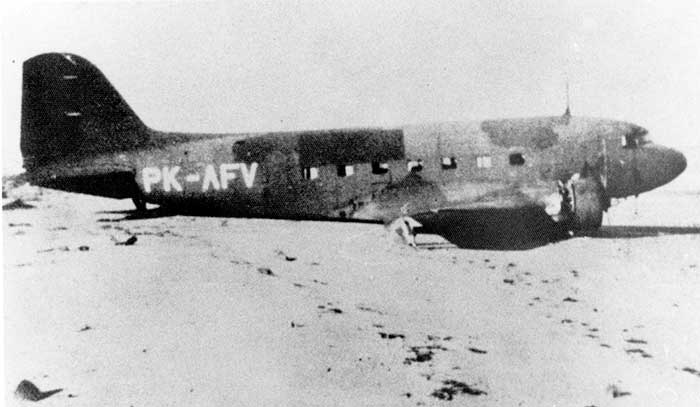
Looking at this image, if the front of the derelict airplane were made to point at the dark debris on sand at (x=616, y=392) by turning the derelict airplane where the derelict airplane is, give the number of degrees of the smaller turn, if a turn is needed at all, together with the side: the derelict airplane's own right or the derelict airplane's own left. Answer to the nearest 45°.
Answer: approximately 90° to the derelict airplane's own right

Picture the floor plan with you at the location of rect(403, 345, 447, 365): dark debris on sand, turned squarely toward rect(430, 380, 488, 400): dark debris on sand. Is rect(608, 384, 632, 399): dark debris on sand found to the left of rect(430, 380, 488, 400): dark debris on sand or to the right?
left

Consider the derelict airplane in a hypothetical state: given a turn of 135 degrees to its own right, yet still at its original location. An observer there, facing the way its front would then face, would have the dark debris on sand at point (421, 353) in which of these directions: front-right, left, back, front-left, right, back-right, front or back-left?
front-left

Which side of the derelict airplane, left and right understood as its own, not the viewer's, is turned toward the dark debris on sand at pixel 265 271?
right

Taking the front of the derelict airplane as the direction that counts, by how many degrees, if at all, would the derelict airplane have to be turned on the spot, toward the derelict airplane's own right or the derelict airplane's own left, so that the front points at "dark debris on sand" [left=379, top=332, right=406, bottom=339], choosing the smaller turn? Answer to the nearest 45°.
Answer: approximately 90° to the derelict airplane's own right

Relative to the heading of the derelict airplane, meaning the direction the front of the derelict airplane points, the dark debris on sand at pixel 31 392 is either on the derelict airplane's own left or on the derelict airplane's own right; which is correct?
on the derelict airplane's own right

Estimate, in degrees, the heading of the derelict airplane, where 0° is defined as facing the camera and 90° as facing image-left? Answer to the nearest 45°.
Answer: approximately 270°

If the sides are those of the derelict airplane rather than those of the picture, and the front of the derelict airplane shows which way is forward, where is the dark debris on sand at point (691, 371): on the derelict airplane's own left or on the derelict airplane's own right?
on the derelict airplane's own right

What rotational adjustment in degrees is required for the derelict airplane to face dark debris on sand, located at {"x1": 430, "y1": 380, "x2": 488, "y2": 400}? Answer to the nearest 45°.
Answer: approximately 90° to its right
